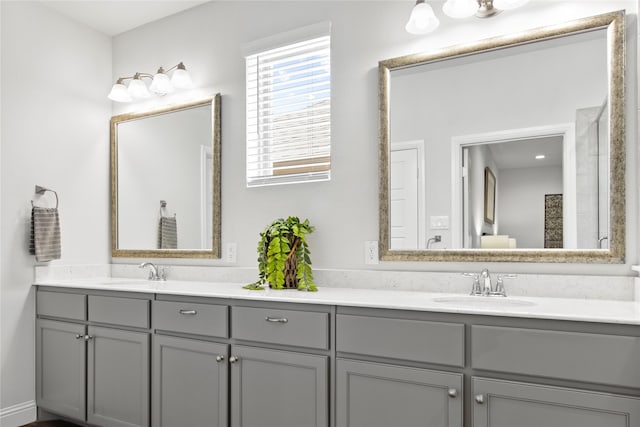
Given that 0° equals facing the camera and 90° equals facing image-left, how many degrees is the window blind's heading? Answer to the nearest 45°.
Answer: approximately 45°

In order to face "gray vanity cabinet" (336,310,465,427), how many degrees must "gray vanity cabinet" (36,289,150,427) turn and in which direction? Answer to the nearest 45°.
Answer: approximately 90° to its left

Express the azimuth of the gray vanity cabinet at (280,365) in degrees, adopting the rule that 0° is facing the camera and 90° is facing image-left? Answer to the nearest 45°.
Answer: approximately 45°

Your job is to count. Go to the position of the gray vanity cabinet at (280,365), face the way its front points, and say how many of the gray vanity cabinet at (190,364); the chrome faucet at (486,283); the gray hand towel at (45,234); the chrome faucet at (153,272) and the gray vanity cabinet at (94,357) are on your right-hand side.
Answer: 4

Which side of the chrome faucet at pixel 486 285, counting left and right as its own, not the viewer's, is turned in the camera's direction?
front

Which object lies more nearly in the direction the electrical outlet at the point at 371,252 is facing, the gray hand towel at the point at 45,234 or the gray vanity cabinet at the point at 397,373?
the gray vanity cabinet

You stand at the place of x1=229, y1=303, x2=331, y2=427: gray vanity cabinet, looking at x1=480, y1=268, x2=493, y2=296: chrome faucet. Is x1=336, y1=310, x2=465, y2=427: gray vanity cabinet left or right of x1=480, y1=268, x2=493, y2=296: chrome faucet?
right

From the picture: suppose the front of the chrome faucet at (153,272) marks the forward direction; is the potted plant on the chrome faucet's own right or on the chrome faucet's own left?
on the chrome faucet's own left

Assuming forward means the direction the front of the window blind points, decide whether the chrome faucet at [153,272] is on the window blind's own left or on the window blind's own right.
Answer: on the window blind's own right

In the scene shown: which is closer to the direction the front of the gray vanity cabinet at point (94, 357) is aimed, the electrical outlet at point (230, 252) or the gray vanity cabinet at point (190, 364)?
the gray vanity cabinet

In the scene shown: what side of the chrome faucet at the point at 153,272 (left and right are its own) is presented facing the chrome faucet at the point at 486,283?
left

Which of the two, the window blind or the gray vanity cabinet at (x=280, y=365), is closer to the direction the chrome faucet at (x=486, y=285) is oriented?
the gray vanity cabinet
